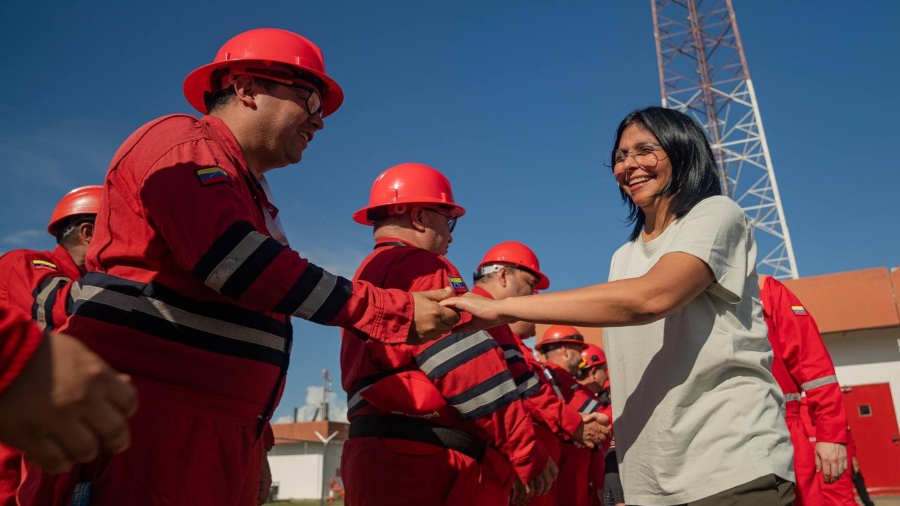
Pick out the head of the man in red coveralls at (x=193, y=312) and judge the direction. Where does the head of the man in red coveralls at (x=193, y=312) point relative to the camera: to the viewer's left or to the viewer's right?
to the viewer's right

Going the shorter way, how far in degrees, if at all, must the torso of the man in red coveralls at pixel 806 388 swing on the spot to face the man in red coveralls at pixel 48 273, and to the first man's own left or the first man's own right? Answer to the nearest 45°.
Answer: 0° — they already face them

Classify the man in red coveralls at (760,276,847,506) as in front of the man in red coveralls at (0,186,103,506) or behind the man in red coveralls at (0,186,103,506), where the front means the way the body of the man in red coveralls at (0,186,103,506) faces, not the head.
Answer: in front

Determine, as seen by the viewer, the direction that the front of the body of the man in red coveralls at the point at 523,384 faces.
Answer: to the viewer's right

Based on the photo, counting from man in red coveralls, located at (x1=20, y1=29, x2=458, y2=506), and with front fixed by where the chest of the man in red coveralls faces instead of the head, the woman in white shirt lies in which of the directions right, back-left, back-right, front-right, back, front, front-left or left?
front

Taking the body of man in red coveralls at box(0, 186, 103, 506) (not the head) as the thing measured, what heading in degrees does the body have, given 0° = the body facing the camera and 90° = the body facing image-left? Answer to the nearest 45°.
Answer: approximately 270°

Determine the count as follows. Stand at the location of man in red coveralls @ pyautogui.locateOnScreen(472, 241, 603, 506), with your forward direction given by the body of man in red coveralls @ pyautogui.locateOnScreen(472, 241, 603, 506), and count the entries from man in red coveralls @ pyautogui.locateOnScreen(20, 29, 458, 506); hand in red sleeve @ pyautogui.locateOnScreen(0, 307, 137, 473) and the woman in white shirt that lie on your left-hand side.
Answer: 0

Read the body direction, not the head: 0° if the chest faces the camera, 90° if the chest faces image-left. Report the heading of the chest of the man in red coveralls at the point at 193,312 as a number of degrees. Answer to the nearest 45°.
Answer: approximately 270°

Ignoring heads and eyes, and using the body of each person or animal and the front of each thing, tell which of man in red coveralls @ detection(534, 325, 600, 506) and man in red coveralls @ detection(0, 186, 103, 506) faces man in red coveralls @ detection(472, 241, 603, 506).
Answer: man in red coveralls @ detection(0, 186, 103, 506)

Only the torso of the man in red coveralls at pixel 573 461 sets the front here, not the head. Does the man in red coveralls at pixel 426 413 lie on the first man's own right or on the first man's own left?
on the first man's own right

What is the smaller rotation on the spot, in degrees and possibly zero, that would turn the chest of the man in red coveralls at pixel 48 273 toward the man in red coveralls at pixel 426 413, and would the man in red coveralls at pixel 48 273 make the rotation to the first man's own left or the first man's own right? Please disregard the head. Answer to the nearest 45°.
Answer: approximately 45° to the first man's own right

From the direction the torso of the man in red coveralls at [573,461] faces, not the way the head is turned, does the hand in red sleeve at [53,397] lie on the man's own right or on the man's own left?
on the man's own right

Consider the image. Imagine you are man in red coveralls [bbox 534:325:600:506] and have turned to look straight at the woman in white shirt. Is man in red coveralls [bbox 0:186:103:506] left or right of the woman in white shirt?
right

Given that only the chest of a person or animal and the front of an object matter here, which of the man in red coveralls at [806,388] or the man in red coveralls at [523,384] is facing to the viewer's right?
the man in red coveralls at [523,384]

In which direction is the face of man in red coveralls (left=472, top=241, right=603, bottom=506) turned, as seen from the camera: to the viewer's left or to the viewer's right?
to the viewer's right

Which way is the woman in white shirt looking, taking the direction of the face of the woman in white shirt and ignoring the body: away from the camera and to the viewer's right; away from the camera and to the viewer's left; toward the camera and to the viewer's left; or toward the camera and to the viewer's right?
toward the camera and to the viewer's left

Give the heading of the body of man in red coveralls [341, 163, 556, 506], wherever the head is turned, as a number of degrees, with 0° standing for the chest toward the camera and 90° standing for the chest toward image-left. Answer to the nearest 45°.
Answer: approximately 225°

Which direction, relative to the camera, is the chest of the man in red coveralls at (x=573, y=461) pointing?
to the viewer's right

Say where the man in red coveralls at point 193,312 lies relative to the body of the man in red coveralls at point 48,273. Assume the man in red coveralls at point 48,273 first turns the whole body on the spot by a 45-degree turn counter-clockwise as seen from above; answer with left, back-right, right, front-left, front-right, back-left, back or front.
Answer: back-right
